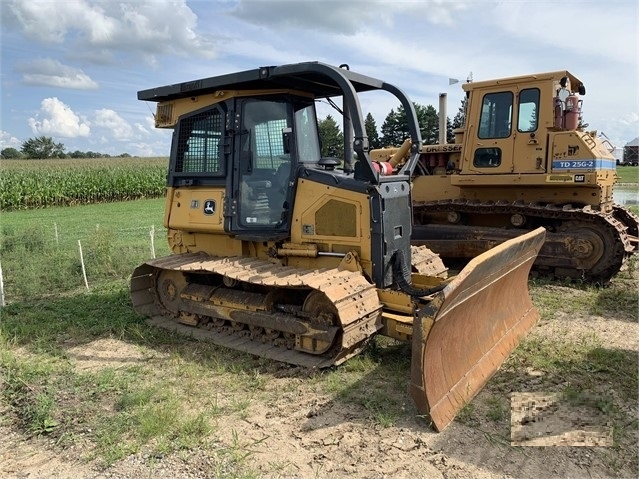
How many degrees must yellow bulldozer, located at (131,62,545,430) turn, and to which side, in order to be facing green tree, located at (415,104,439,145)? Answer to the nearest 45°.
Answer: approximately 135° to its left

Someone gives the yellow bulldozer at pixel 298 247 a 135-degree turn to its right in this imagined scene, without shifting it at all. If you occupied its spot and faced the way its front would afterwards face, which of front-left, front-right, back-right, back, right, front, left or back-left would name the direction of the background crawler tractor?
back-right

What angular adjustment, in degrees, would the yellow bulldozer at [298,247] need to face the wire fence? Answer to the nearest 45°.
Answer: approximately 180°

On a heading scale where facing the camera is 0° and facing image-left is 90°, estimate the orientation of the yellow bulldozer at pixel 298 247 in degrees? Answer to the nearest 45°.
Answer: approximately 315°

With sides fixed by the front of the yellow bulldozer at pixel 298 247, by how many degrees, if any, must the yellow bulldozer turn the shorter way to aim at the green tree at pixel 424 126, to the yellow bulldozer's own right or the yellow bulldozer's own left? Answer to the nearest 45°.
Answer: approximately 135° to the yellow bulldozer's own left

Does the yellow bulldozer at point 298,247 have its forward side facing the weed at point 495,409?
yes

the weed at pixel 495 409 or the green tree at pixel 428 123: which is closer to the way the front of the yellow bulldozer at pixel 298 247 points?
the weed
